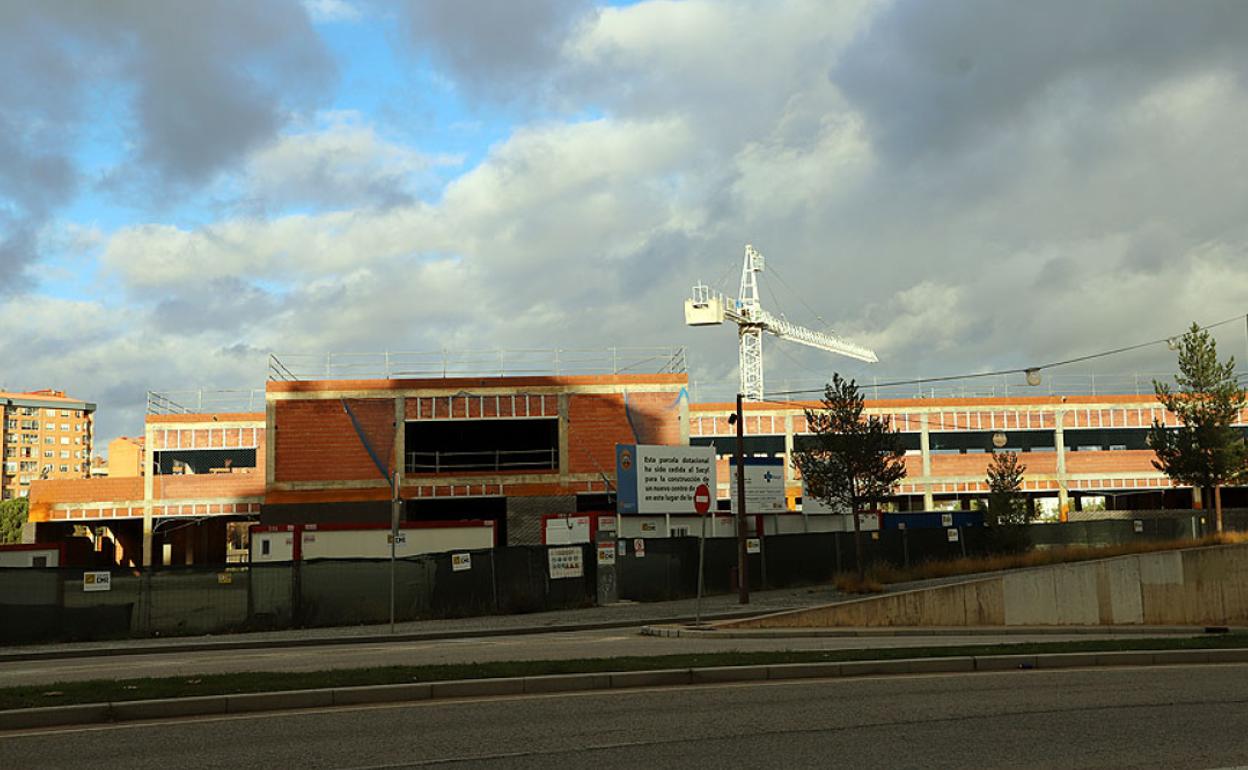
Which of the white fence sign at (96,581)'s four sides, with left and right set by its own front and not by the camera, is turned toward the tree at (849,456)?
left

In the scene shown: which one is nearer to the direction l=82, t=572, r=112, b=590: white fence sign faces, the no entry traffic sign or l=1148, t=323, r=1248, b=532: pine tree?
the no entry traffic sign

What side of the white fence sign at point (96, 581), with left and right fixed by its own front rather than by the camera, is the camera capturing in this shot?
front

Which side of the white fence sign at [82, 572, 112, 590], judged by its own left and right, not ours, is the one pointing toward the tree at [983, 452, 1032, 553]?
left

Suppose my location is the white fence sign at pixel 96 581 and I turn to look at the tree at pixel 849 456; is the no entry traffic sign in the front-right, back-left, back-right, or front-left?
front-right

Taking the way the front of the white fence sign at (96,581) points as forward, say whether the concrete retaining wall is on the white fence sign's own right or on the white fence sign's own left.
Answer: on the white fence sign's own left

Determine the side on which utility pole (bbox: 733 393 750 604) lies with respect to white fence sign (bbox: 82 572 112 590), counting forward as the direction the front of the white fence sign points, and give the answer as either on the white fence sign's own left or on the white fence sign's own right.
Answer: on the white fence sign's own left

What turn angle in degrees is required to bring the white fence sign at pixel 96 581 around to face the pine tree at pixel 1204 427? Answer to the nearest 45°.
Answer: approximately 90° to its left

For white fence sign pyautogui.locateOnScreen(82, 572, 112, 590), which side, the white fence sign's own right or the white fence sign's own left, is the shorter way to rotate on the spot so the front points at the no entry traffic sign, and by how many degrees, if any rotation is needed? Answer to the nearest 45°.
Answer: approximately 45° to the white fence sign's own left
